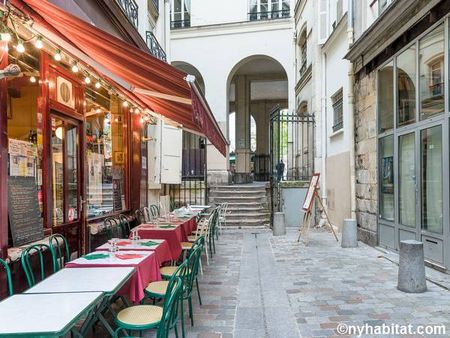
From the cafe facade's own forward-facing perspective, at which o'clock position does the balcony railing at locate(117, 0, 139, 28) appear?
The balcony railing is roughly at 8 o'clock from the cafe facade.

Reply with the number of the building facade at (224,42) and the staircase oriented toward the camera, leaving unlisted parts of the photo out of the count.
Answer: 2

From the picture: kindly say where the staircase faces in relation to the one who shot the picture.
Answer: facing the viewer

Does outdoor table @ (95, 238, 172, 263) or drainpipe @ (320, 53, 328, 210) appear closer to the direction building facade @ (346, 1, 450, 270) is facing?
the outdoor table

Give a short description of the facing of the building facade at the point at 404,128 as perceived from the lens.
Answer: facing the viewer and to the left of the viewer

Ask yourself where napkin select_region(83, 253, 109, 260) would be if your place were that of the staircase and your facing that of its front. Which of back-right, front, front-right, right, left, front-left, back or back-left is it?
front

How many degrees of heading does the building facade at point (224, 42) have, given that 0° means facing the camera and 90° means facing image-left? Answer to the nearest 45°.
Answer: approximately 0°

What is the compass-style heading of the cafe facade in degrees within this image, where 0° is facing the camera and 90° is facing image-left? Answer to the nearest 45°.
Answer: approximately 315°

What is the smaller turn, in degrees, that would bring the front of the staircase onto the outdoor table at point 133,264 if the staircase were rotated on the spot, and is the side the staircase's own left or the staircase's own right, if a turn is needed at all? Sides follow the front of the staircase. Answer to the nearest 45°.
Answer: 0° — it already faces it

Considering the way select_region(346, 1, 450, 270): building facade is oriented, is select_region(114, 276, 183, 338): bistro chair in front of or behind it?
in front

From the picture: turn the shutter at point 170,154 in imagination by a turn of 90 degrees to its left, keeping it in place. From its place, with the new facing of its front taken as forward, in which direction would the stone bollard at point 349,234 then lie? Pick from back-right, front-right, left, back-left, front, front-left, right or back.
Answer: right

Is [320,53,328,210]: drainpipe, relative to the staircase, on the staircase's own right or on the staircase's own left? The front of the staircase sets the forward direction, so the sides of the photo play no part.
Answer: on the staircase's own left

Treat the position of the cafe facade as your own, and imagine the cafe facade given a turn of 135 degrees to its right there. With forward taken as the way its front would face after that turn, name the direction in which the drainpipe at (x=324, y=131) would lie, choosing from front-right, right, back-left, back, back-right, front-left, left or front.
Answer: back-right
